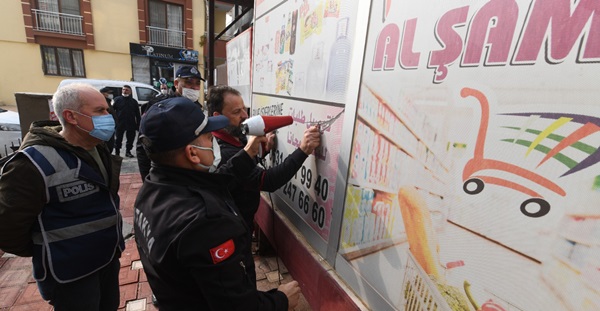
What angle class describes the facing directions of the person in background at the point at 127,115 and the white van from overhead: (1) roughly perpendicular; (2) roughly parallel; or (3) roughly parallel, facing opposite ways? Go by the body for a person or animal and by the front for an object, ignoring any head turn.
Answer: roughly perpendicular

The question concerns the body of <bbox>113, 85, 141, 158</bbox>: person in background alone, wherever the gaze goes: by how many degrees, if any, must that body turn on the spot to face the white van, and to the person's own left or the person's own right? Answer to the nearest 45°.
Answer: approximately 180°

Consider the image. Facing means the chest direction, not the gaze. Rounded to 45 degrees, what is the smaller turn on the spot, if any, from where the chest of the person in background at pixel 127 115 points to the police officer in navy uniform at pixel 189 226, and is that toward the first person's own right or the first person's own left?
0° — they already face them

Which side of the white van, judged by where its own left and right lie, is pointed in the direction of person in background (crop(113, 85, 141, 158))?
right

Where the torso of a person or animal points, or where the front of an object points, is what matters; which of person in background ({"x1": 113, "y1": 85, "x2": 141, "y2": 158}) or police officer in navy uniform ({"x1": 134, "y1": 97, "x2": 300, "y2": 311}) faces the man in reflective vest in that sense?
the person in background

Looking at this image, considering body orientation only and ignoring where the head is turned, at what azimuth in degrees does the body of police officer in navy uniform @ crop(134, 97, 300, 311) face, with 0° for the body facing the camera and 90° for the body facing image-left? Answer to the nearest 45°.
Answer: approximately 225°

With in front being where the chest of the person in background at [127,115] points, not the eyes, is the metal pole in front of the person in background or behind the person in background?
in front

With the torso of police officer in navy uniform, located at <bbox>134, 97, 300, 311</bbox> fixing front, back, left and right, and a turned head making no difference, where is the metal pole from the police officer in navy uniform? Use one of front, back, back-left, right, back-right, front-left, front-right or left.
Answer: front-left

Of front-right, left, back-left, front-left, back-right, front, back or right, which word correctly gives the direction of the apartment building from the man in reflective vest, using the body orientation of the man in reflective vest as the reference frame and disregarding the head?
back-left

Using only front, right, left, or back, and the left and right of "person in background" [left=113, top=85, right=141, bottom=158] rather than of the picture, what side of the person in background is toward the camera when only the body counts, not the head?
front

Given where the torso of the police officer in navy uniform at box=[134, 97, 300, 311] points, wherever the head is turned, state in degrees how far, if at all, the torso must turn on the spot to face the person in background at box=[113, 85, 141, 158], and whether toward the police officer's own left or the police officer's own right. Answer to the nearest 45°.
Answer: approximately 45° to the police officer's own left

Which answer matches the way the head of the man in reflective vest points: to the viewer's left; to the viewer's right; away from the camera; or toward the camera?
to the viewer's right

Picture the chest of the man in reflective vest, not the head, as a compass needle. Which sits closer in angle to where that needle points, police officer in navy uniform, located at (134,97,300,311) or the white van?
the police officer in navy uniform

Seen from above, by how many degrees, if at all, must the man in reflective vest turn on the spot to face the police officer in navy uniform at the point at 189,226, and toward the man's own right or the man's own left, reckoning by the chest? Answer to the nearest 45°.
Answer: approximately 45° to the man's own right

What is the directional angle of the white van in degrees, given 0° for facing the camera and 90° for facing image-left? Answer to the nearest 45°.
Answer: approximately 270°
